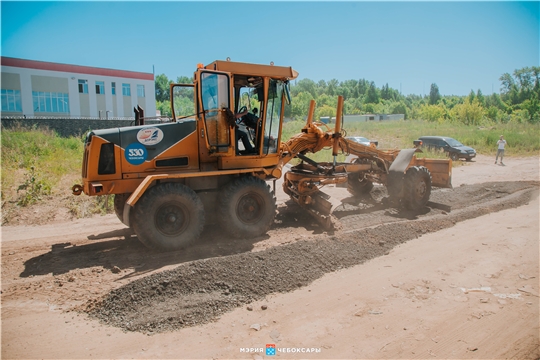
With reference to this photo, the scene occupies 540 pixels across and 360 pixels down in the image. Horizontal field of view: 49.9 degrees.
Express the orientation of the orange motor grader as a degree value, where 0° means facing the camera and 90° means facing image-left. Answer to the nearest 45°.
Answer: approximately 225°

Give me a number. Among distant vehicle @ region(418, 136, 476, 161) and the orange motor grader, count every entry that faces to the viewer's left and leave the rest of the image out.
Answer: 0

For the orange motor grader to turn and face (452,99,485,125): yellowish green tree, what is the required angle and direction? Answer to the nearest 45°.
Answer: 0° — it already faces it

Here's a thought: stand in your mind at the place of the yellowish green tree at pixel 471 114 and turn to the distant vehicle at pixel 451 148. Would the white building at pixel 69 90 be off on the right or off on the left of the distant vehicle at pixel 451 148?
right

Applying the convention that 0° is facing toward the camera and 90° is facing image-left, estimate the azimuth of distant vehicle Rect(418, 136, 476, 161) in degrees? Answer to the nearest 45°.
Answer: approximately 315°

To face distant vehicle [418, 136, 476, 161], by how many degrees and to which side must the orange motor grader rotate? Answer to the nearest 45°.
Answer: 0° — it already faces it

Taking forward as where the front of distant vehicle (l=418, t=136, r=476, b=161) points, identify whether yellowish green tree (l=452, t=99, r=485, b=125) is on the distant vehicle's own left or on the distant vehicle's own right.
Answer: on the distant vehicle's own left
